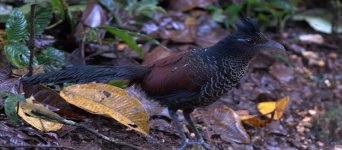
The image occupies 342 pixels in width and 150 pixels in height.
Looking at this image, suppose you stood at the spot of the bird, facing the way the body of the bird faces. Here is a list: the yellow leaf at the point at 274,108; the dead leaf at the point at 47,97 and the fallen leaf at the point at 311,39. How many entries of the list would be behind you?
1

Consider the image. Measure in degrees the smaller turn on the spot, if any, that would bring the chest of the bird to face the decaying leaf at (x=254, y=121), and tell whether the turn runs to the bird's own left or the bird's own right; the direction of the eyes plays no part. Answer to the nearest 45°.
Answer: approximately 45° to the bird's own left

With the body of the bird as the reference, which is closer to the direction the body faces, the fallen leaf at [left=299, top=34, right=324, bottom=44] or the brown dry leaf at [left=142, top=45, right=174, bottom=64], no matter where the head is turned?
the fallen leaf

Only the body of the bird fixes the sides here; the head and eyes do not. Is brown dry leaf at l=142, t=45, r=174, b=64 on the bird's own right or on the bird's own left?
on the bird's own left

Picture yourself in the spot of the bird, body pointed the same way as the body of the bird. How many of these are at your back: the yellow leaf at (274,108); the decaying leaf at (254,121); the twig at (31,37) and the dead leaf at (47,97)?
2

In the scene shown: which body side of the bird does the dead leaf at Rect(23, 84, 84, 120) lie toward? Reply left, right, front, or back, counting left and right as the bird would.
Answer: back

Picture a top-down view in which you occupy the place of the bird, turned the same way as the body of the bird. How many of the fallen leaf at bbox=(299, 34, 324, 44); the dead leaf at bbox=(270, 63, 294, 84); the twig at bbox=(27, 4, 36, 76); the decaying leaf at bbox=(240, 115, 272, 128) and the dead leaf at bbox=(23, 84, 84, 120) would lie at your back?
2

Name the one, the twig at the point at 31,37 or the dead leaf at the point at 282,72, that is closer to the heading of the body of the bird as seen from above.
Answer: the dead leaf

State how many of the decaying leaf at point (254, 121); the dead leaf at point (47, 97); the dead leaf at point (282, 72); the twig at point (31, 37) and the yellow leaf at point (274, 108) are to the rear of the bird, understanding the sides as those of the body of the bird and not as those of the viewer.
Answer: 2

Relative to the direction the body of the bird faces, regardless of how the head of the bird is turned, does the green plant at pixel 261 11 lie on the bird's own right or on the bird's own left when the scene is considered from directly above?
on the bird's own left

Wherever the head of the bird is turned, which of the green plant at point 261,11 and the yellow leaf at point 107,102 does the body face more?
the green plant

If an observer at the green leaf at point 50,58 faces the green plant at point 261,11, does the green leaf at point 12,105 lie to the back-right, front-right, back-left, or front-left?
back-right

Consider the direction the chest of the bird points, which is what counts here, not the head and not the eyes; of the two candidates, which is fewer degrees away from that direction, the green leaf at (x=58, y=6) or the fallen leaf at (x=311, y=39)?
the fallen leaf

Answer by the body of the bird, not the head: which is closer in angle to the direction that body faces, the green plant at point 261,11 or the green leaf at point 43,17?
the green plant

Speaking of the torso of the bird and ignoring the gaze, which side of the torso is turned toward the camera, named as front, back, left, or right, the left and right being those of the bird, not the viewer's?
right

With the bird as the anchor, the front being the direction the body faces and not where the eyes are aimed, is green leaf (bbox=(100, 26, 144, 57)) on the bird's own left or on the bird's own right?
on the bird's own left
